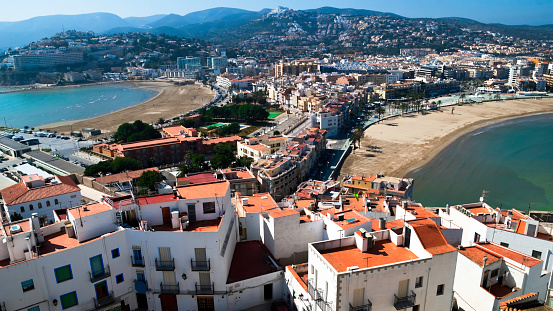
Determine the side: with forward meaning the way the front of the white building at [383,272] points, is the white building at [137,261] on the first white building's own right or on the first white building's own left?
on the first white building's own right

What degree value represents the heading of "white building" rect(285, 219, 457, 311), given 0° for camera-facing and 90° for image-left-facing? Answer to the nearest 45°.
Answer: approximately 0°

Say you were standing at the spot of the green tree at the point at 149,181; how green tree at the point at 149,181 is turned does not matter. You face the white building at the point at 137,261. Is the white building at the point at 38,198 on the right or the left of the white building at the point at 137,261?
right

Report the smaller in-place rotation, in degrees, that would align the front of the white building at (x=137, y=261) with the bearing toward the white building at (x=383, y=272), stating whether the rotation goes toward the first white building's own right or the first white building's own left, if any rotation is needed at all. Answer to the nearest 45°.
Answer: approximately 45° to the first white building's own left

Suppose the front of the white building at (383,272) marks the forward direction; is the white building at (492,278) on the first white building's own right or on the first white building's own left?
on the first white building's own left

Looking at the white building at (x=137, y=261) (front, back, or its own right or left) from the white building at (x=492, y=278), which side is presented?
left

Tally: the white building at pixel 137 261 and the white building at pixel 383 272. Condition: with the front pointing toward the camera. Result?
2

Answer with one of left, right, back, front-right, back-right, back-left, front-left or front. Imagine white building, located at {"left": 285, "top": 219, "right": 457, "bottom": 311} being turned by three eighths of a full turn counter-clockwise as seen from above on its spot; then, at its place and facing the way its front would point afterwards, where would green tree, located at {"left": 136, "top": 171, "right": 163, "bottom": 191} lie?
left

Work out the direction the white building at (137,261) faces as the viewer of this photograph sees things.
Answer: facing the viewer

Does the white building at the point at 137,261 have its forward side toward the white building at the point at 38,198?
no

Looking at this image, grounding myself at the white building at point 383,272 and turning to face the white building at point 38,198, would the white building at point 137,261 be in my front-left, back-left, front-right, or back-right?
front-left

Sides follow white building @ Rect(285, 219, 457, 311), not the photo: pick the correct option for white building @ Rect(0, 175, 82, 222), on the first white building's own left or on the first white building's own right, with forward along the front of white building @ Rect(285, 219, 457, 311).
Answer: on the first white building's own right

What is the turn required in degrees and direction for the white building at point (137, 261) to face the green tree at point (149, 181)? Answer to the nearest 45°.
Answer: approximately 180°
